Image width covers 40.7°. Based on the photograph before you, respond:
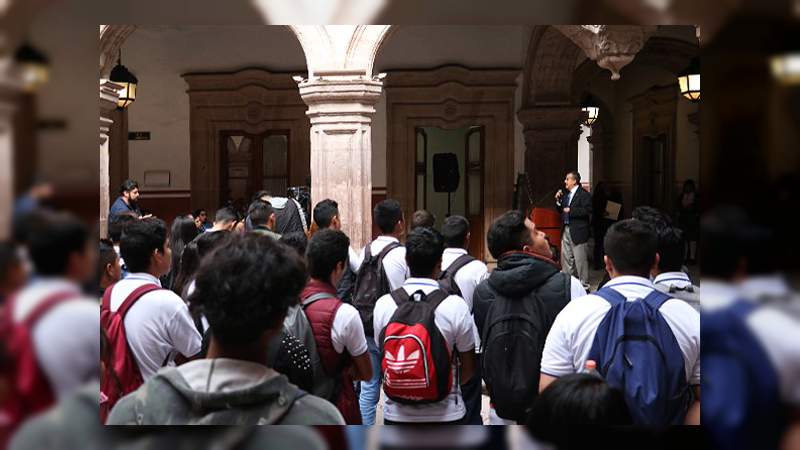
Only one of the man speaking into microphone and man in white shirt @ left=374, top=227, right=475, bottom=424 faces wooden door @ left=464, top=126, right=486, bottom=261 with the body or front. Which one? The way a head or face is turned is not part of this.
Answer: the man in white shirt

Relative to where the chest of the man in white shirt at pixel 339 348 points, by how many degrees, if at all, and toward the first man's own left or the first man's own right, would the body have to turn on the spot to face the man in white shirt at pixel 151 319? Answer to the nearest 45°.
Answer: approximately 135° to the first man's own left

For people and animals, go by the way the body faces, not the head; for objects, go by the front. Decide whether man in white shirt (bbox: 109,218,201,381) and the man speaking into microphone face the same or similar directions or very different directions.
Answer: very different directions

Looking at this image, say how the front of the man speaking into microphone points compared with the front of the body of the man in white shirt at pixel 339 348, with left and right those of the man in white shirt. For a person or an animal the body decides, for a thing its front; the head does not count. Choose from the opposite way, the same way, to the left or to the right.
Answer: the opposite way

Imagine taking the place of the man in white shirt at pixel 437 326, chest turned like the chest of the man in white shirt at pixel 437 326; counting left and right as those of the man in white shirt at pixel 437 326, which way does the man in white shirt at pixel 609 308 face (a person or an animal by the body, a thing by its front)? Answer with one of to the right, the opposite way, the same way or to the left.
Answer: the same way

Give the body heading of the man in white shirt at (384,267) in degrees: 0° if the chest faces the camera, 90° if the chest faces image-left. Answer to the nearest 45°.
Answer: approximately 225°

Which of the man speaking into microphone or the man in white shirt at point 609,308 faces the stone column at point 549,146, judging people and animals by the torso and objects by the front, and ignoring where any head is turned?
the man in white shirt

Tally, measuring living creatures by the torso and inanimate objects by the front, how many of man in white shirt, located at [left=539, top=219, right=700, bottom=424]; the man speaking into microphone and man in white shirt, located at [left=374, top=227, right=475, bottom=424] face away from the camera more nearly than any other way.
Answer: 2

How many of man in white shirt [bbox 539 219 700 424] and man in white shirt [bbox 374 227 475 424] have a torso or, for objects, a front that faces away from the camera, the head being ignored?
2

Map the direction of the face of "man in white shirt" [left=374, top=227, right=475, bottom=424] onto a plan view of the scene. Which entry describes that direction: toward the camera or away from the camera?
away from the camera

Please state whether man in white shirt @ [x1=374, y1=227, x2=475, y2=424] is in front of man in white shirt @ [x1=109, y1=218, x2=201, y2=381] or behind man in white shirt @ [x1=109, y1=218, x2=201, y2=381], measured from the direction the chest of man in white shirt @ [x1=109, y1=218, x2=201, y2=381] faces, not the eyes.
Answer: in front

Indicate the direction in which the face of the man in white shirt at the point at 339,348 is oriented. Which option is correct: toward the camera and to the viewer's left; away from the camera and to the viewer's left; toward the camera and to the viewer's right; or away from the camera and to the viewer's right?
away from the camera and to the viewer's right

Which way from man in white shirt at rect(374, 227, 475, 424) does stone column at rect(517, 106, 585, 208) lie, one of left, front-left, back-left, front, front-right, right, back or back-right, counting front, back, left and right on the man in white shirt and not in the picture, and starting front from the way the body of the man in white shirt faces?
front

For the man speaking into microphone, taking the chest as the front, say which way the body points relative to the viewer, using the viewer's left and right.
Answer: facing the viewer and to the left of the viewer

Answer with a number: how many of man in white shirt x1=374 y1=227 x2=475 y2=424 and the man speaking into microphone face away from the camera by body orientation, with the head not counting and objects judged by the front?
1

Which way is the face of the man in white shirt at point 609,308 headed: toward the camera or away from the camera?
away from the camera
